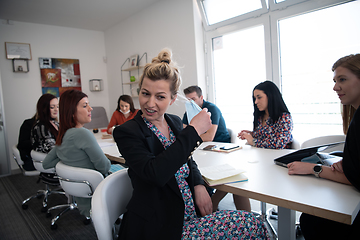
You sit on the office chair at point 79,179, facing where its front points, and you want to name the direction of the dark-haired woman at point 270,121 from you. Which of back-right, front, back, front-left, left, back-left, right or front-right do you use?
front-right

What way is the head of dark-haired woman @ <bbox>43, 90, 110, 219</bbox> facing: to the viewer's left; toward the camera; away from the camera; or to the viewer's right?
to the viewer's right

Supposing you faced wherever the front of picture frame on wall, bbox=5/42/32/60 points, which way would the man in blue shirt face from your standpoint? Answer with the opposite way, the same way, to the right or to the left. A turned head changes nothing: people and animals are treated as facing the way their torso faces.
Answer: to the right

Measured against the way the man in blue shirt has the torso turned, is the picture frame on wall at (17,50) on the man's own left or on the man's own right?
on the man's own right

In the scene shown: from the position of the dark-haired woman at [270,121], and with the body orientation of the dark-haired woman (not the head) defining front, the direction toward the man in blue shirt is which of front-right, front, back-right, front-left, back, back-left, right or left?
right

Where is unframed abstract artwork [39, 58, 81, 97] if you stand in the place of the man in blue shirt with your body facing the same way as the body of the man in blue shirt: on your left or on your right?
on your right

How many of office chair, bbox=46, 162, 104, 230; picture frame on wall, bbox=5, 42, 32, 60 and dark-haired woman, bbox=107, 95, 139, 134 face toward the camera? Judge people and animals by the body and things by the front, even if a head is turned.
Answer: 2

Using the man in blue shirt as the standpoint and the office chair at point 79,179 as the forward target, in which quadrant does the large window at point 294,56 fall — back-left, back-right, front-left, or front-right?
back-left

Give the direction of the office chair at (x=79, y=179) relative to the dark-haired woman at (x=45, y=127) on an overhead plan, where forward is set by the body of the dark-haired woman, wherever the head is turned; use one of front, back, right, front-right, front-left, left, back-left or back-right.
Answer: front-right

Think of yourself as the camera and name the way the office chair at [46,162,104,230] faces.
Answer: facing away from the viewer and to the right of the viewer

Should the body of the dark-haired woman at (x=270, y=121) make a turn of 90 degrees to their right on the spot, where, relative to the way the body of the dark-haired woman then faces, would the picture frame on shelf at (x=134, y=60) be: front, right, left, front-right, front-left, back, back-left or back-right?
front
